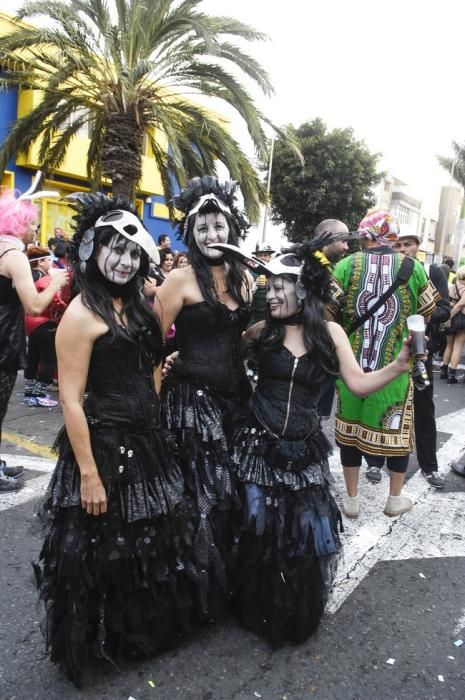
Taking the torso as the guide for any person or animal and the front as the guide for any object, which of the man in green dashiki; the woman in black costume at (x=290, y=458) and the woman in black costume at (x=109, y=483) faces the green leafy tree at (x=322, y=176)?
the man in green dashiki

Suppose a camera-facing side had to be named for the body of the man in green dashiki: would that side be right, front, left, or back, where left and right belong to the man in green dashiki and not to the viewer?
back

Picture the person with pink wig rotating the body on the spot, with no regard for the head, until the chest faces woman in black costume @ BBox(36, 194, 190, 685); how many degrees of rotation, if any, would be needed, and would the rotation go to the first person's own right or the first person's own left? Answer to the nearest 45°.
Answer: approximately 90° to the first person's own right

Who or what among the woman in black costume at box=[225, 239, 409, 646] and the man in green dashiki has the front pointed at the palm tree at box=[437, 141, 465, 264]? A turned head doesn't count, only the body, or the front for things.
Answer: the man in green dashiki

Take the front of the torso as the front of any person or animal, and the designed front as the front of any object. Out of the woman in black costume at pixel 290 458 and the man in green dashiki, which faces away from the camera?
the man in green dashiki

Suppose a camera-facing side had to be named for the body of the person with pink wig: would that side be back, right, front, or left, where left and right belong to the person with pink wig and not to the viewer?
right

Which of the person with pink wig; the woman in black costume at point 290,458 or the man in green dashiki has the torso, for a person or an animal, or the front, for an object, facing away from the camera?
the man in green dashiki
